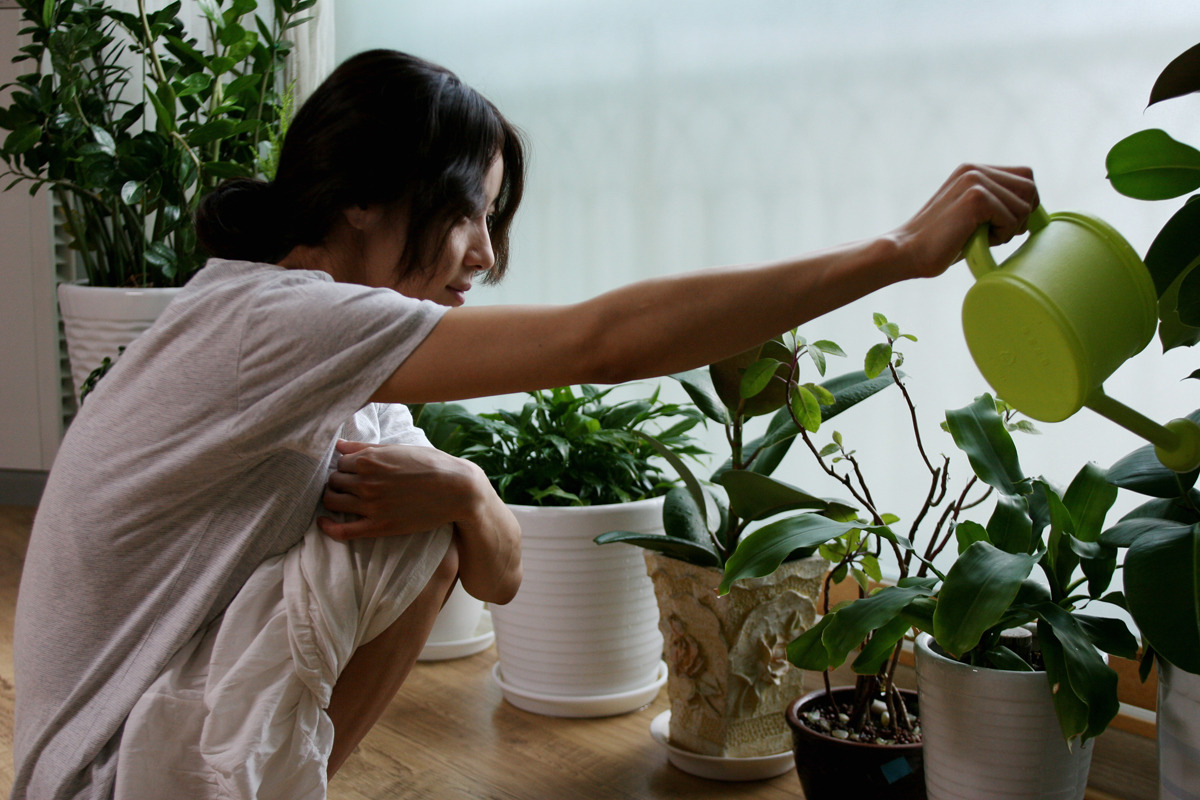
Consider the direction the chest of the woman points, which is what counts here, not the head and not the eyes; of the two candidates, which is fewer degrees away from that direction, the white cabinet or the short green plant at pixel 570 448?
the short green plant

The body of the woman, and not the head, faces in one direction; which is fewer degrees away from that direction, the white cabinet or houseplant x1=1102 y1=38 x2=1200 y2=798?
the houseplant

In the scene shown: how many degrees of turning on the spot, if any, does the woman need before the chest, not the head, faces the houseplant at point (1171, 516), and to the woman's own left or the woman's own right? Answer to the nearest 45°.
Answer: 0° — they already face it

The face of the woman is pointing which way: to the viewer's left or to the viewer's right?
to the viewer's right

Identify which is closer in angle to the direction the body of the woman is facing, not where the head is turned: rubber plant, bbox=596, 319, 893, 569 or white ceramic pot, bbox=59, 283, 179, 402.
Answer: the rubber plant

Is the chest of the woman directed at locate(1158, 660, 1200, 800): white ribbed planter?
yes

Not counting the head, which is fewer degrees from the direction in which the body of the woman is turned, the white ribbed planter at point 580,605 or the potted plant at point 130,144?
the white ribbed planter

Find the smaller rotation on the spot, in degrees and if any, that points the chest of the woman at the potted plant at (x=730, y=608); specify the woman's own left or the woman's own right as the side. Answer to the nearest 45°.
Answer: approximately 45° to the woman's own left

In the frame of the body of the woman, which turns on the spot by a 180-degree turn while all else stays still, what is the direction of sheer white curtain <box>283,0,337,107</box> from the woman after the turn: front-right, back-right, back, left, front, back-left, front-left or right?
right

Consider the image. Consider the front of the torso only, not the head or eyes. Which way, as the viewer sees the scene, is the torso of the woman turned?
to the viewer's right
